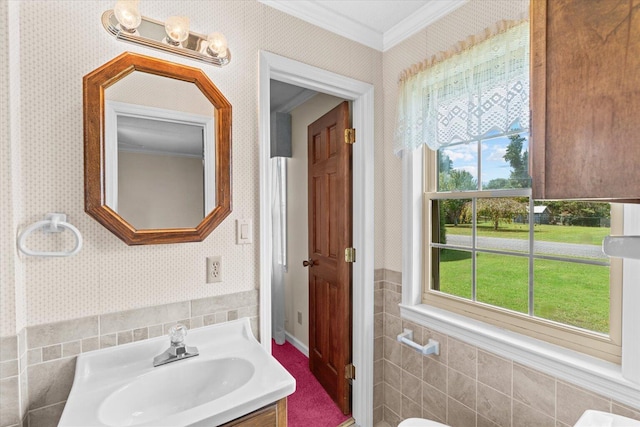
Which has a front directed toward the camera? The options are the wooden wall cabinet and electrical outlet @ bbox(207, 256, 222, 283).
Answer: the electrical outlet

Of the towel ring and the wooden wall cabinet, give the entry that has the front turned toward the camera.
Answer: the towel ring

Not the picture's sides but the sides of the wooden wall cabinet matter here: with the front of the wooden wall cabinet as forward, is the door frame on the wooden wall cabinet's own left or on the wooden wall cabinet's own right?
on the wooden wall cabinet's own right

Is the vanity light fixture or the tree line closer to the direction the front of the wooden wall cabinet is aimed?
the vanity light fixture

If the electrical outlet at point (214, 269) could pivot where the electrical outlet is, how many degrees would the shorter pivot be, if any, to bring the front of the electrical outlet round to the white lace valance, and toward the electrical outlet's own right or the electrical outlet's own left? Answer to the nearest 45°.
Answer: approximately 90° to the electrical outlet's own left

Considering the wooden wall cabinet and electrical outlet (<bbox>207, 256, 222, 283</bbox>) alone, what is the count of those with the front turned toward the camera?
1

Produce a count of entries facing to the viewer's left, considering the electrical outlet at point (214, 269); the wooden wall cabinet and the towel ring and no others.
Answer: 1

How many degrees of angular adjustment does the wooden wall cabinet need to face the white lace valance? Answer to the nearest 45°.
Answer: approximately 90° to its right

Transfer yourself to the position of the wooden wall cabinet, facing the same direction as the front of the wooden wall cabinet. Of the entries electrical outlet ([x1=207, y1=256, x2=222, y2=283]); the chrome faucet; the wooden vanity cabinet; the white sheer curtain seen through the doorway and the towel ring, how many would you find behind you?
0

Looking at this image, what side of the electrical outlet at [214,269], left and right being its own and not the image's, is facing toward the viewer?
front

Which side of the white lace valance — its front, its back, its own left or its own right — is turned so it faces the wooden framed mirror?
front

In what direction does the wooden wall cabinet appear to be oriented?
to the viewer's left

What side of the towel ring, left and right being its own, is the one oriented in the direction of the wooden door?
left

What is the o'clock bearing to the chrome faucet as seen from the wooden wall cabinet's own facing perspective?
The chrome faucet is roughly at 12 o'clock from the wooden wall cabinet.

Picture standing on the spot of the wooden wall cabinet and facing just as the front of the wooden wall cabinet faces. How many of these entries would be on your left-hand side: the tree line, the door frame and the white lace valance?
0

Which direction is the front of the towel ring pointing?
toward the camera

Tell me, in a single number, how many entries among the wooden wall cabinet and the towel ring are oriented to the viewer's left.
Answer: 1

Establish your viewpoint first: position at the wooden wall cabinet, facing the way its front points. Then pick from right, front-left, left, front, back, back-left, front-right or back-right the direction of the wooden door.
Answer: front-right

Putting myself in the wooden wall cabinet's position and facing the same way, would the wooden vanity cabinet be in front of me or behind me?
in front
